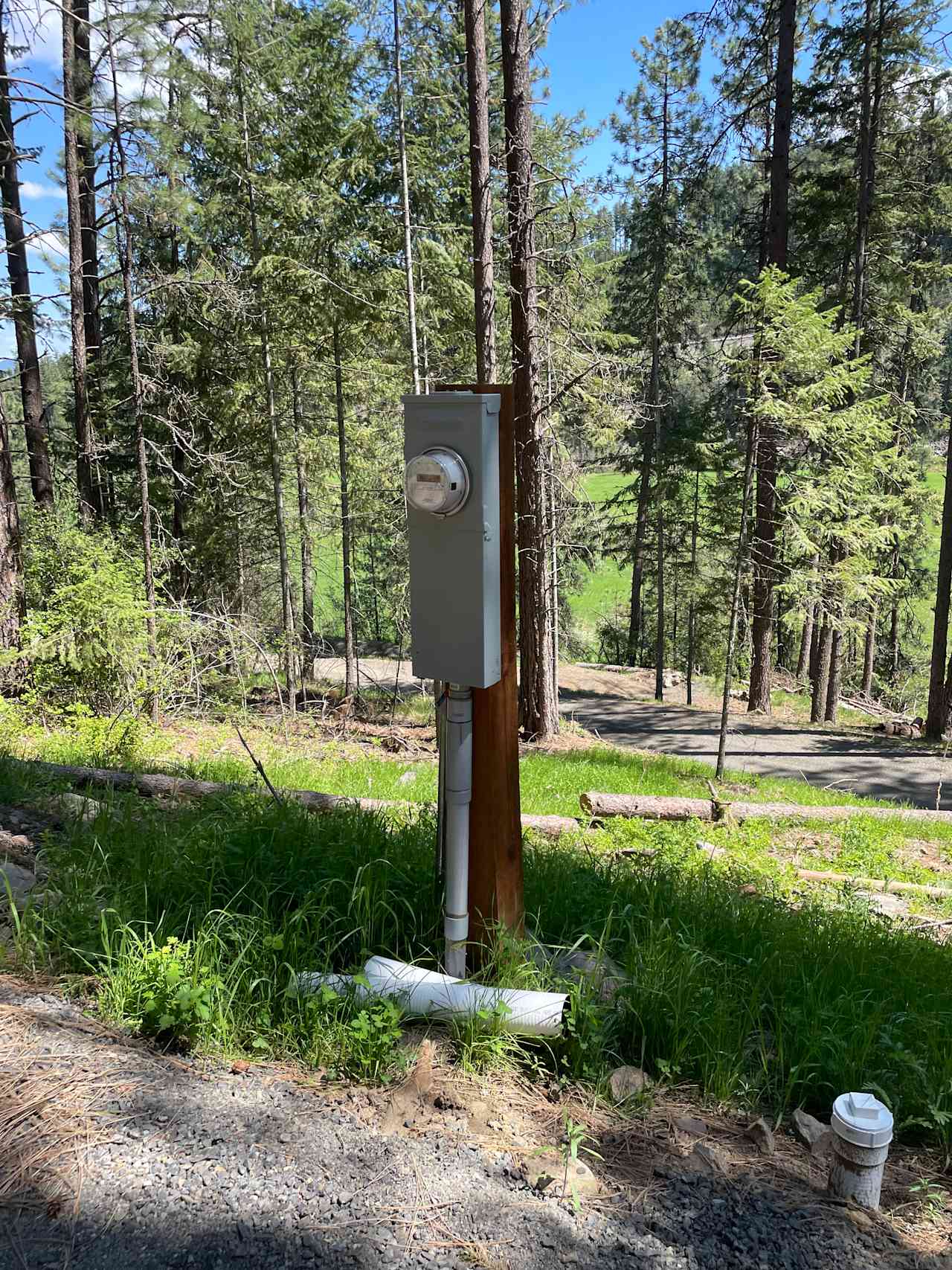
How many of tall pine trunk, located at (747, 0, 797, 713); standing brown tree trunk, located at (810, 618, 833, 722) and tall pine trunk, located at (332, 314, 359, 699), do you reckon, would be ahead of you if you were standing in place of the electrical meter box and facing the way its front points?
0

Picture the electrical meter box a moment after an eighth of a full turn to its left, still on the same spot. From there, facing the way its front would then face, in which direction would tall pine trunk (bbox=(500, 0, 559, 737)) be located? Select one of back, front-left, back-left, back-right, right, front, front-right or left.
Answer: back

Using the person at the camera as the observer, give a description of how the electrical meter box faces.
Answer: facing the viewer and to the left of the viewer

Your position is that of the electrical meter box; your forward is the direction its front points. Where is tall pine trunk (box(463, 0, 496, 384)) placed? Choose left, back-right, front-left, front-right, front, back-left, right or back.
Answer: back-right

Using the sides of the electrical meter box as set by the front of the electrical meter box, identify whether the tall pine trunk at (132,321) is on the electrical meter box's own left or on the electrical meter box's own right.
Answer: on the electrical meter box's own right

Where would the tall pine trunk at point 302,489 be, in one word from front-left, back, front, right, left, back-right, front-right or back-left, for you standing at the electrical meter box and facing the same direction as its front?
back-right

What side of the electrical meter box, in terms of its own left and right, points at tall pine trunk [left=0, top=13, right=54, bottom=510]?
right

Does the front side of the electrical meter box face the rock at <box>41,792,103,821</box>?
no

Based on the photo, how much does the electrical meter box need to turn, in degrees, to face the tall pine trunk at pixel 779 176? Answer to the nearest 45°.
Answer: approximately 180°

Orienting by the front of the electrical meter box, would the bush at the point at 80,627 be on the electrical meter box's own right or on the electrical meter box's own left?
on the electrical meter box's own right

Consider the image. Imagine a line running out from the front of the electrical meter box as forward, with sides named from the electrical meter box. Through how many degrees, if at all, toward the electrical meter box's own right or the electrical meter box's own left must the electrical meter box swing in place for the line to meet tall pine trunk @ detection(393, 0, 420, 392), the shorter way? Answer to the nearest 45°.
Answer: approximately 135° to the electrical meter box's own right

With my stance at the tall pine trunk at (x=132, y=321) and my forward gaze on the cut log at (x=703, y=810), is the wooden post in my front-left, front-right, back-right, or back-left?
front-right

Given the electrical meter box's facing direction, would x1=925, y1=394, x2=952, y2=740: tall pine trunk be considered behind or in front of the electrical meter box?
behind

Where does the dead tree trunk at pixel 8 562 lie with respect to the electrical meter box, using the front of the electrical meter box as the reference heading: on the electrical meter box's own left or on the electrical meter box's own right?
on the electrical meter box's own right

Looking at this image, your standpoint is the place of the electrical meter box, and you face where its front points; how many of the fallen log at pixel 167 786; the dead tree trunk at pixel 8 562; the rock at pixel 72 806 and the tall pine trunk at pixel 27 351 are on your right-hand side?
4
